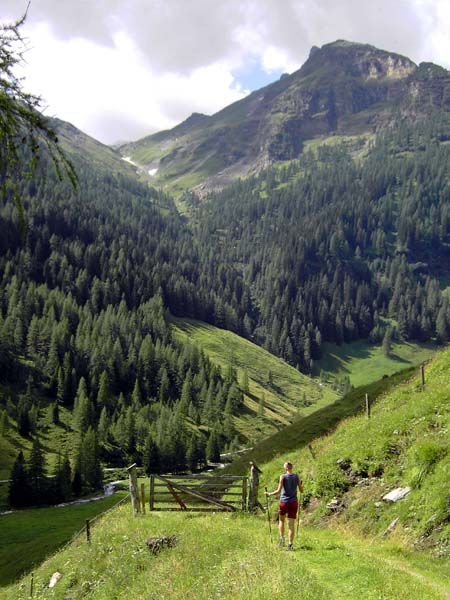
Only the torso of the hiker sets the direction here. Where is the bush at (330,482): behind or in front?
in front

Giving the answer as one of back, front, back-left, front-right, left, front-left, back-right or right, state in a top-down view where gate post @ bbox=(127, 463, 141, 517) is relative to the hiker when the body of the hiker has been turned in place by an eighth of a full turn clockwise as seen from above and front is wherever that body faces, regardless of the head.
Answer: left

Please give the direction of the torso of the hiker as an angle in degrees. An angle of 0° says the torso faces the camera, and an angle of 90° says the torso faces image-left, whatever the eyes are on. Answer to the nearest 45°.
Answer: approximately 180°
